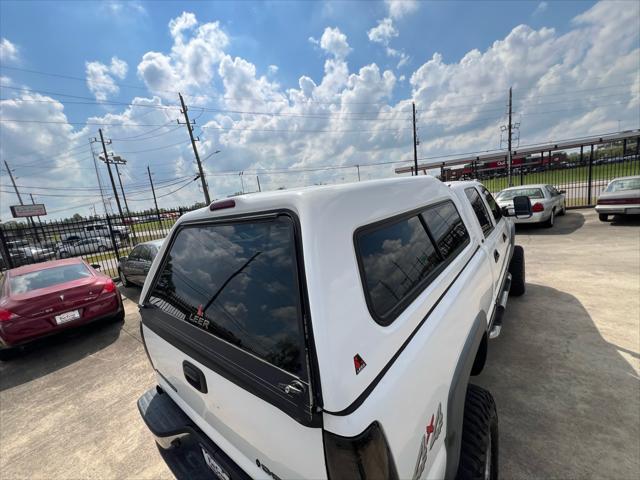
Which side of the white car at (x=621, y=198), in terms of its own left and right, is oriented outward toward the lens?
back

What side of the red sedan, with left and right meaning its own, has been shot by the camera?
back

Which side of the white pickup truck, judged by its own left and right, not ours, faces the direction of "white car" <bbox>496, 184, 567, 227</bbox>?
front

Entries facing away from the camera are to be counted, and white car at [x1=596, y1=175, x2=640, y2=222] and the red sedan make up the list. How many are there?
2

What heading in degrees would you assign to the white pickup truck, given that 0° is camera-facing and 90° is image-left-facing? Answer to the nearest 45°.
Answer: approximately 225°

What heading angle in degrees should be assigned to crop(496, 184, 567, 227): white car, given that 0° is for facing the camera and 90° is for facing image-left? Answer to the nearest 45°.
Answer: approximately 225°

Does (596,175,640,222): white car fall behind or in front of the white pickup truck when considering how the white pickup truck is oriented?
in front

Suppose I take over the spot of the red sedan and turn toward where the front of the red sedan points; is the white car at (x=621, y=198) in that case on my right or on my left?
on my right

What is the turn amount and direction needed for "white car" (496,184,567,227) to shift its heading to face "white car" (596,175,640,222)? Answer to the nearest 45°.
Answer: approximately 45° to its right

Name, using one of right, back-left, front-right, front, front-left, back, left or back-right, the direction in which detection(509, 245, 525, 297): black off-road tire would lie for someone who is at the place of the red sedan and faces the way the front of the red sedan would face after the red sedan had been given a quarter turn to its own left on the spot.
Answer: back-left

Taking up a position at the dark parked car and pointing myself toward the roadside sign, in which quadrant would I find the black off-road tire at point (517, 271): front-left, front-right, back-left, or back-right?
back-right

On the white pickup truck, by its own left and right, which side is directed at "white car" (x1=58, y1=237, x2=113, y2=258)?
left

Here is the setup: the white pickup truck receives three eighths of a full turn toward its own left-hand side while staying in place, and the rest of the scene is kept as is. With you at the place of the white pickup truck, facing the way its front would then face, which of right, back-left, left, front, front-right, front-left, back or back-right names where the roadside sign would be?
front-right
